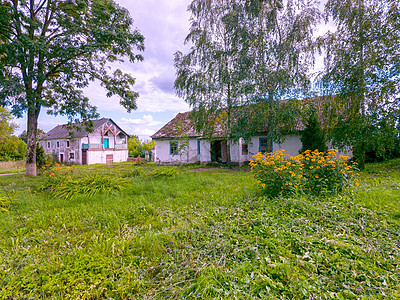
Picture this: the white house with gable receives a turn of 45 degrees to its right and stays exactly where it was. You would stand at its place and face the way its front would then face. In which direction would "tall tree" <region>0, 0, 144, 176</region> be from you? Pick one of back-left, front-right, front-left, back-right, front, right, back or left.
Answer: front

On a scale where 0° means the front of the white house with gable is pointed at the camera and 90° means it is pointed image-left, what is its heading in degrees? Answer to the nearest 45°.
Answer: approximately 315°

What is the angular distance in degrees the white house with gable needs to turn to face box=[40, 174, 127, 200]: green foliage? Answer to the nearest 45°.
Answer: approximately 45° to its right
